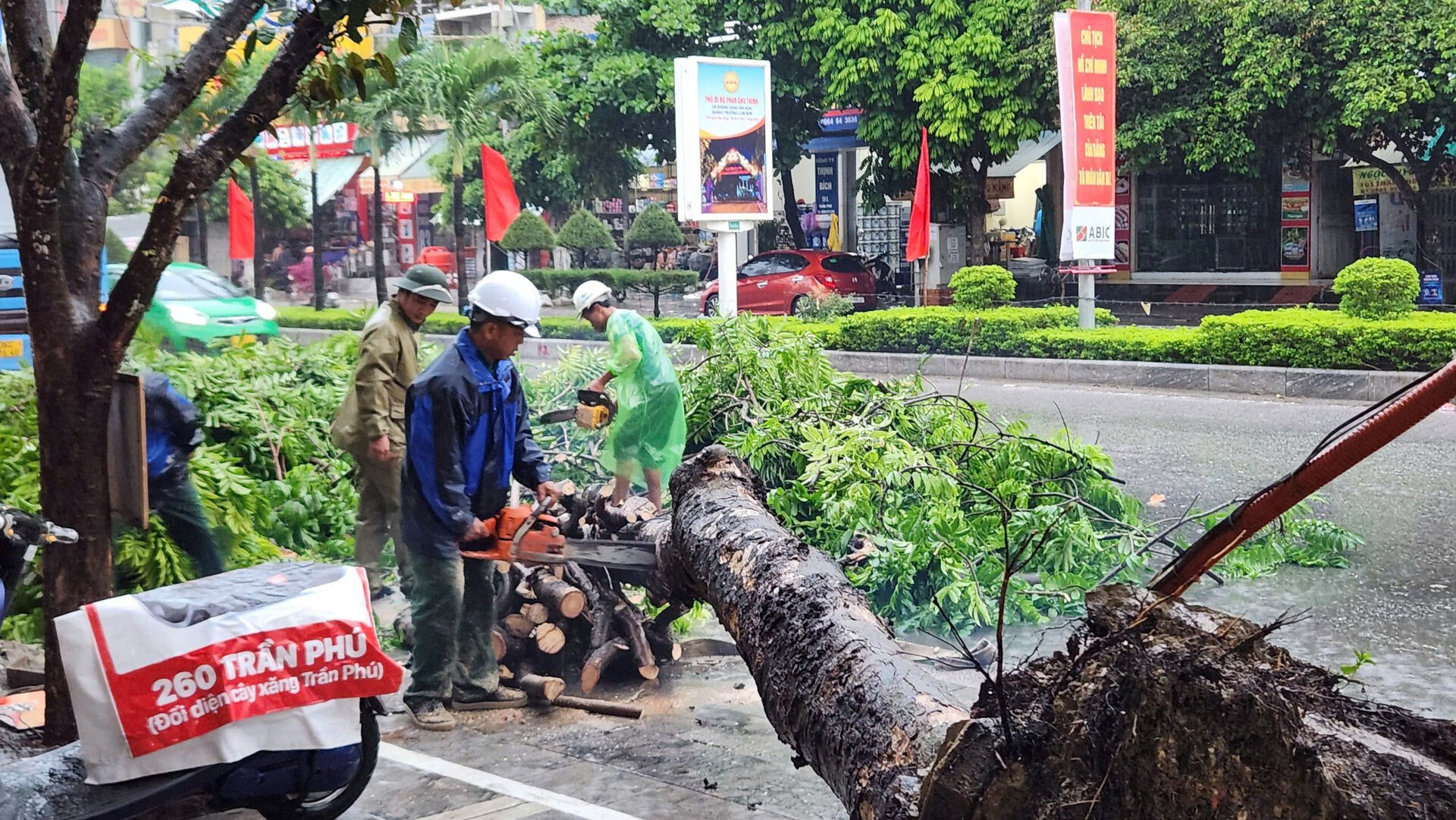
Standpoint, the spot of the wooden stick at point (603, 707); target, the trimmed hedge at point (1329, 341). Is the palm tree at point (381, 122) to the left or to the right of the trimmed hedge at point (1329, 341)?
left

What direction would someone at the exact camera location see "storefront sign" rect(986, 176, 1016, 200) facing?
facing the viewer

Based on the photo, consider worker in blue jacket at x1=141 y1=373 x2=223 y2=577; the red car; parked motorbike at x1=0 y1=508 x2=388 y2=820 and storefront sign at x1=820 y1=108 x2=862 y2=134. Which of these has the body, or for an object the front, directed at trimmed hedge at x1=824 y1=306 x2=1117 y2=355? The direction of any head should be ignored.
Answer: the storefront sign

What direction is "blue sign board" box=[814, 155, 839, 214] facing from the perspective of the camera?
toward the camera

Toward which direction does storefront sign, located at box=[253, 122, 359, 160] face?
toward the camera

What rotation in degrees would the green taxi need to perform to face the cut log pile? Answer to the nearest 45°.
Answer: approximately 45° to its right

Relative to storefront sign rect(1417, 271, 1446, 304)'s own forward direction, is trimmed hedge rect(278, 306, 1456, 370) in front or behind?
in front

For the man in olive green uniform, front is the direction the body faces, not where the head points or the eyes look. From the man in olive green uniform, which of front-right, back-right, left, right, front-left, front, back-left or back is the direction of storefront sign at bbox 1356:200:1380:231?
front-left

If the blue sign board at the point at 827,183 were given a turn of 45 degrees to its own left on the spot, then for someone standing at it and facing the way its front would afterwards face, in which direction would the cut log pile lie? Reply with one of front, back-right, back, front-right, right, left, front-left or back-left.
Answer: front-right

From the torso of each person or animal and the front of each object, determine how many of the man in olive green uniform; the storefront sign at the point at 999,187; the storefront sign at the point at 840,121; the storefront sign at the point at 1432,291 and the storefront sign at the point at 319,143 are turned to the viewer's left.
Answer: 0

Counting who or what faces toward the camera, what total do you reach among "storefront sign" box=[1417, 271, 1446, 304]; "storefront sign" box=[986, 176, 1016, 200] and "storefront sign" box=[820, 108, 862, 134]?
3

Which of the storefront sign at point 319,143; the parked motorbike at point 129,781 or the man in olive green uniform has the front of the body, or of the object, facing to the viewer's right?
the man in olive green uniform

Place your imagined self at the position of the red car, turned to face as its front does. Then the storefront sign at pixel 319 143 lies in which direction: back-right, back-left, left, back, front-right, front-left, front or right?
front

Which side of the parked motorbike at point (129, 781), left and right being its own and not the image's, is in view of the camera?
left

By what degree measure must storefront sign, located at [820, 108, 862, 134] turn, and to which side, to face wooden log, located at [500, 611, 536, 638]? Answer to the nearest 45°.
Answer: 0° — it already faces it
